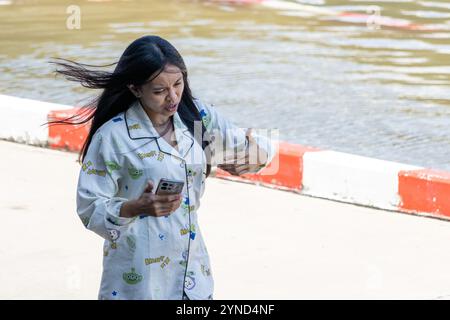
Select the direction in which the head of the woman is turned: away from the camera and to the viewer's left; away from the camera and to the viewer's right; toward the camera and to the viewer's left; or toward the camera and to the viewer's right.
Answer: toward the camera and to the viewer's right

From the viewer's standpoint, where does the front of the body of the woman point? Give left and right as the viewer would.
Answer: facing the viewer and to the right of the viewer

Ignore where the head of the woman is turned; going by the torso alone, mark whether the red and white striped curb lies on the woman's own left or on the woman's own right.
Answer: on the woman's own left
